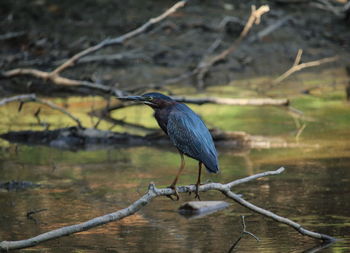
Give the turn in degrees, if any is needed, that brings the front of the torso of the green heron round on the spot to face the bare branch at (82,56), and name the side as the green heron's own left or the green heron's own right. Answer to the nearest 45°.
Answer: approximately 90° to the green heron's own right

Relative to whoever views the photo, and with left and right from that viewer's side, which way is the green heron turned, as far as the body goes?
facing to the left of the viewer

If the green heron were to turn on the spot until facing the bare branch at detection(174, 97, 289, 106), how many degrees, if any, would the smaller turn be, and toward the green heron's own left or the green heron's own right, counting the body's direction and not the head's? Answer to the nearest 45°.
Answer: approximately 90° to the green heron's own right
